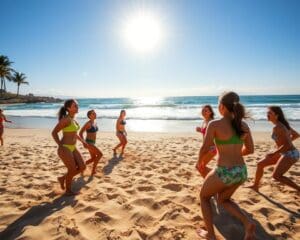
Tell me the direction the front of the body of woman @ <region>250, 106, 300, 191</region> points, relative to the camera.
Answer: to the viewer's left

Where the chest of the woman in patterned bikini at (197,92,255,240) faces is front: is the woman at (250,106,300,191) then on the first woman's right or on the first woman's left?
on the first woman's right

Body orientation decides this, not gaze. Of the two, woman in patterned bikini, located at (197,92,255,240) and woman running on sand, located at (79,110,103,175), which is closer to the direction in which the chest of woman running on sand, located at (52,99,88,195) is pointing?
the woman in patterned bikini

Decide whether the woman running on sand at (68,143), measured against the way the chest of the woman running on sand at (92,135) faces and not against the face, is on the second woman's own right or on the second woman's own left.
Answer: on the second woman's own right

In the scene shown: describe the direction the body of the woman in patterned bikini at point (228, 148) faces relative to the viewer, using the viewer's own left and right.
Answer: facing away from the viewer and to the left of the viewer

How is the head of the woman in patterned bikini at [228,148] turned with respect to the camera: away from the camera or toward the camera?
away from the camera

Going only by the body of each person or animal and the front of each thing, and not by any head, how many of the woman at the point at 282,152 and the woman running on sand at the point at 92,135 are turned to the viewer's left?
1
